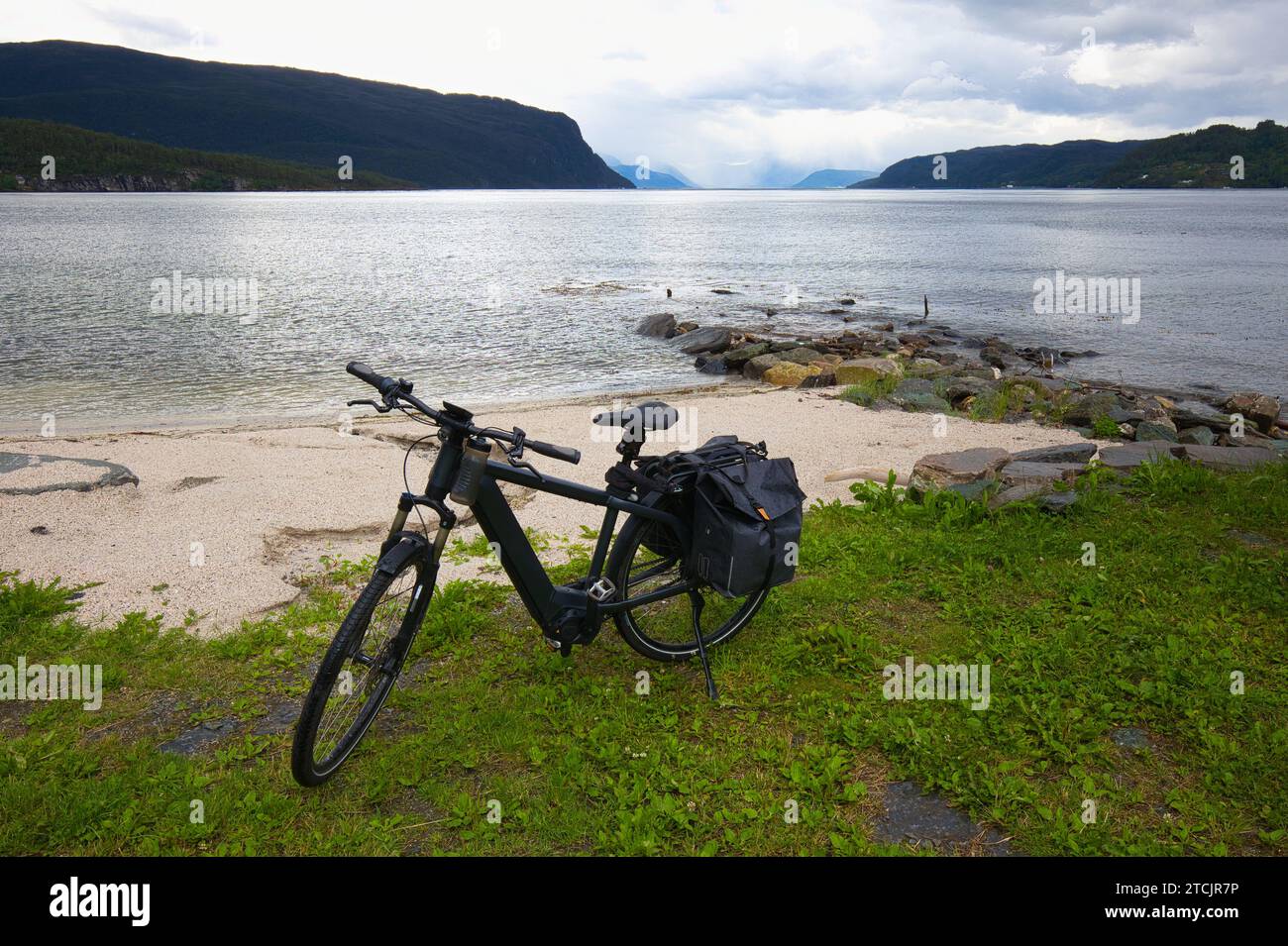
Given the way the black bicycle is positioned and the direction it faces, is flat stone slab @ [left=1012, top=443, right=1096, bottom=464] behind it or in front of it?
behind

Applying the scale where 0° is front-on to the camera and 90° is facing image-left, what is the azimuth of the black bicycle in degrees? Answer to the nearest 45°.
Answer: approximately 45°

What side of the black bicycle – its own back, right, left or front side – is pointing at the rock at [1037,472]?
back

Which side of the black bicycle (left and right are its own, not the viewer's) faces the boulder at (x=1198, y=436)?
back

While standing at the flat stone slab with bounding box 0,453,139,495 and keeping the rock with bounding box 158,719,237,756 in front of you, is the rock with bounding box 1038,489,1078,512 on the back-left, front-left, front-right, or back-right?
front-left

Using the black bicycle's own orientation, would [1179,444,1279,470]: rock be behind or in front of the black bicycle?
behind

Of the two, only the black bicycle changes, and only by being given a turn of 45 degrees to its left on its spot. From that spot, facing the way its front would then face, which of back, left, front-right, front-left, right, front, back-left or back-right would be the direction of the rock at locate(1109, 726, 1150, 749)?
left

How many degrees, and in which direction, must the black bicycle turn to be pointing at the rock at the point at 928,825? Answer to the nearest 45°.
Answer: approximately 90° to its left
